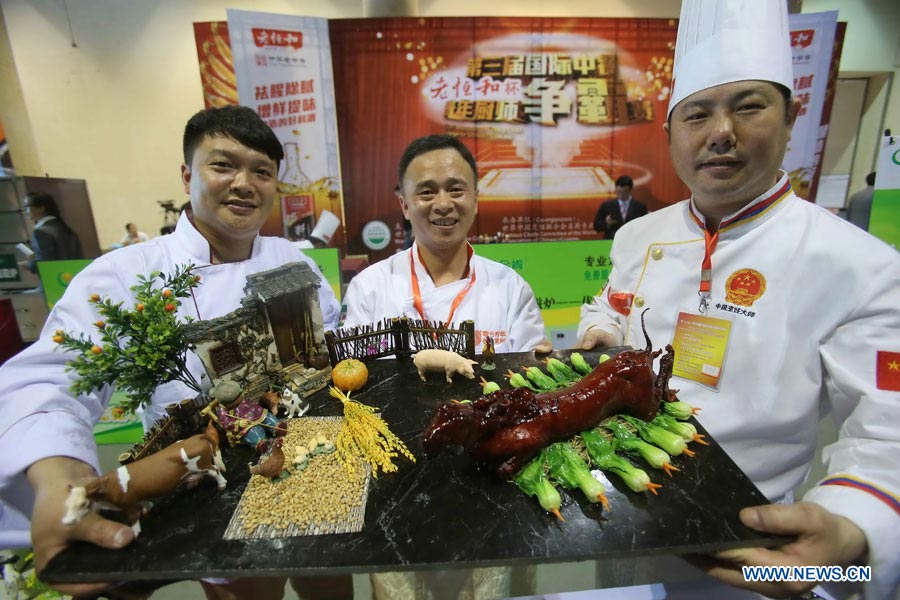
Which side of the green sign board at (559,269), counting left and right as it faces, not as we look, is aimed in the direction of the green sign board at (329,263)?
right

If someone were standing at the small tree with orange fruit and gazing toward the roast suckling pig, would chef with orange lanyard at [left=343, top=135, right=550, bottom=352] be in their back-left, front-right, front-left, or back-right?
front-left

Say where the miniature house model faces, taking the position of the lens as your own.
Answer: facing the viewer

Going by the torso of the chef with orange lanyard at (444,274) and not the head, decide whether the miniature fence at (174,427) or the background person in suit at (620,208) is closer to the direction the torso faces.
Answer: the miniature fence

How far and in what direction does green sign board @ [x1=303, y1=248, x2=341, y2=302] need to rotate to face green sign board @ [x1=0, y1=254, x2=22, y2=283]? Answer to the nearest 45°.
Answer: approximately 135° to its right

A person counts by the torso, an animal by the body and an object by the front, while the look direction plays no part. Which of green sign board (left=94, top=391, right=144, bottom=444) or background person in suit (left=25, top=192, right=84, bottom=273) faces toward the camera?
the green sign board

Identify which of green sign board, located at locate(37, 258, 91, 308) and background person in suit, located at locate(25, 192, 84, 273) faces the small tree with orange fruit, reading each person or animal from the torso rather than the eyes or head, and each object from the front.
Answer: the green sign board

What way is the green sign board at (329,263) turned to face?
toward the camera

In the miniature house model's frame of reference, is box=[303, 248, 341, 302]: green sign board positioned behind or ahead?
behind

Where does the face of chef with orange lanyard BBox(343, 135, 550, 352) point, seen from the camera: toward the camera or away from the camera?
toward the camera

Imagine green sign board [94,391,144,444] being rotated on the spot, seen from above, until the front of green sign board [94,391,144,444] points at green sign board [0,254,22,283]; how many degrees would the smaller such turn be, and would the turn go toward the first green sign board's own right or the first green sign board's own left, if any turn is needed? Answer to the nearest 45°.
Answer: approximately 180°

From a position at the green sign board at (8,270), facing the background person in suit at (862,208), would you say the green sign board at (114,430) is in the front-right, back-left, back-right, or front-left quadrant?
front-right

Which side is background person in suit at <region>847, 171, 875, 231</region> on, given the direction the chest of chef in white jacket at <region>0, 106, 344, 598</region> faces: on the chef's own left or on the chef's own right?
on the chef's own left

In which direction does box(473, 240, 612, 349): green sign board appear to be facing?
toward the camera
